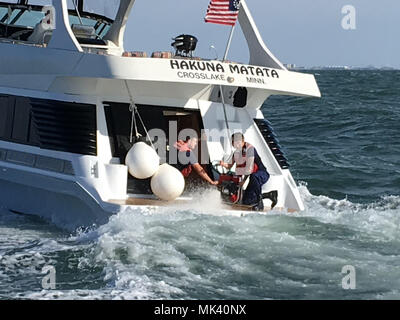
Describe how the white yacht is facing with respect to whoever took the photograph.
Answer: facing away from the viewer and to the left of the viewer
